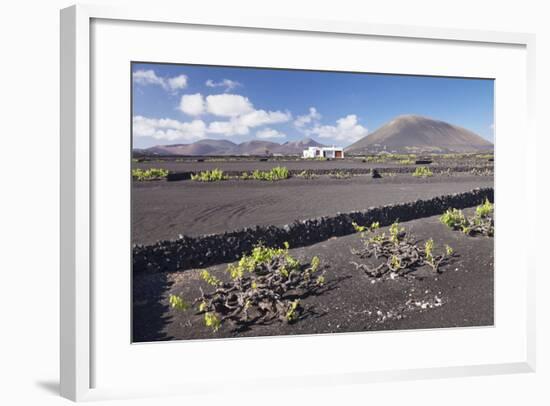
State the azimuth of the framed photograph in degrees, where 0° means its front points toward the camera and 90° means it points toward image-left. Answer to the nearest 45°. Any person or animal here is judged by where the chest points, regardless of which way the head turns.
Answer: approximately 315°
